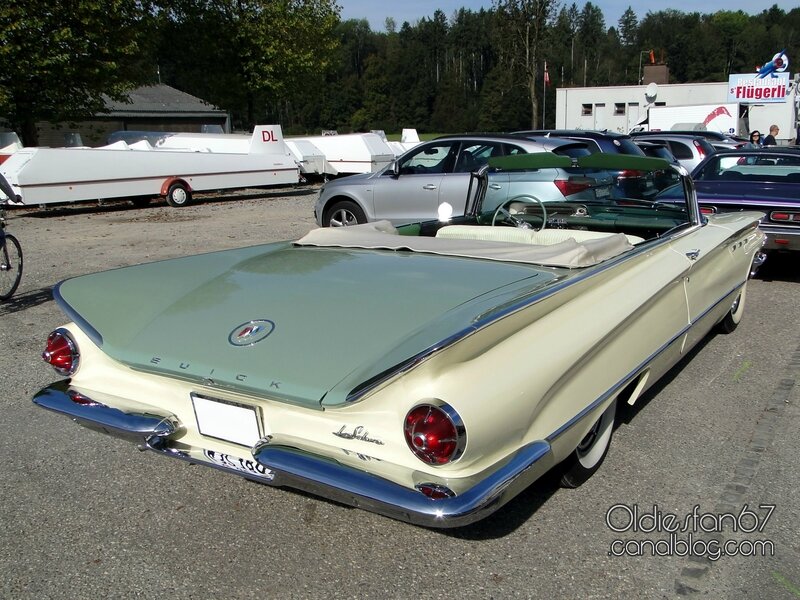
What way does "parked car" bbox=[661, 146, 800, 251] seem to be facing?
away from the camera

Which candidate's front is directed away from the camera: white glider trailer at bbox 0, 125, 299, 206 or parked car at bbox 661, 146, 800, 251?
the parked car

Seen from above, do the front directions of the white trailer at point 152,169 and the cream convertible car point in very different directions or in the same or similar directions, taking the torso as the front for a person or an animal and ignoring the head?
very different directions

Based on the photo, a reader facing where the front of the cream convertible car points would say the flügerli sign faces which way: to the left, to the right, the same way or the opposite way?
the opposite way

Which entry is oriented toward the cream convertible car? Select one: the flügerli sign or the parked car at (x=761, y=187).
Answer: the flügerli sign

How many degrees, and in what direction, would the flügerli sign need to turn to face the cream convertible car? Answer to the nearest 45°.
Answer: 0° — it already faces it

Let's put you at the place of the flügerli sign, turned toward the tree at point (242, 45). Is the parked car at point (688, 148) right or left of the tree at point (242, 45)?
left

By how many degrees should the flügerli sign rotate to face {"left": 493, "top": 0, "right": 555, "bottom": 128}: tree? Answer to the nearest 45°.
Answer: approximately 135° to its right

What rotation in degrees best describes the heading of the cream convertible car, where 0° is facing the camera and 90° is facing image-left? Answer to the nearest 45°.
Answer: approximately 225°

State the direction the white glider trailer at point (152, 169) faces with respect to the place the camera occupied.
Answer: facing to the left of the viewer
